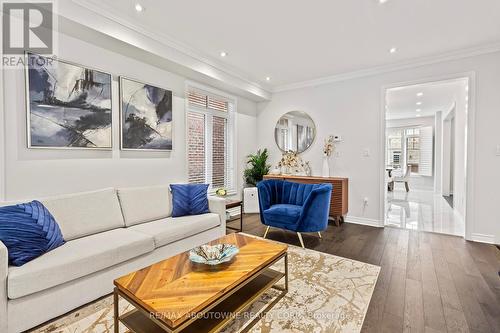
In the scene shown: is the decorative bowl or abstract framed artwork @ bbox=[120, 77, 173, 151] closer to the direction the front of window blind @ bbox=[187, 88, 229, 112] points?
the decorative bowl

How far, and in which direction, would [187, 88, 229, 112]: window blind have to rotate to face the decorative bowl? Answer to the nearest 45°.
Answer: approximately 45° to its right

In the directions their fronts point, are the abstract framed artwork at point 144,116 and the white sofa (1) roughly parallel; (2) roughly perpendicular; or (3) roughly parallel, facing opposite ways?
roughly parallel

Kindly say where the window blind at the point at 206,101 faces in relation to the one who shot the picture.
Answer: facing the viewer and to the right of the viewer

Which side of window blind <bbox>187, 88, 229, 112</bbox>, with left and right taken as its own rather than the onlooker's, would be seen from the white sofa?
right

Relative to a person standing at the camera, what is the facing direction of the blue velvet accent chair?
facing the viewer and to the left of the viewer

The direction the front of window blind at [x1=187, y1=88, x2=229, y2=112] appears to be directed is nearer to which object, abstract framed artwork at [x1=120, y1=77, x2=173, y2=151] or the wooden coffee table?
the wooden coffee table

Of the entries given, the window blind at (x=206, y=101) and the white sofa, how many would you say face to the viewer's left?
0

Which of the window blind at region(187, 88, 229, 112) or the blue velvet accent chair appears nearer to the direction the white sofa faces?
the blue velvet accent chair

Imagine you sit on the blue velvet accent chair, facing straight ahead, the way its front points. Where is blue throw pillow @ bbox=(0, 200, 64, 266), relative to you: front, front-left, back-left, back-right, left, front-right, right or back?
front

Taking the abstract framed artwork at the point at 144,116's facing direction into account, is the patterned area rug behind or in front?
in front

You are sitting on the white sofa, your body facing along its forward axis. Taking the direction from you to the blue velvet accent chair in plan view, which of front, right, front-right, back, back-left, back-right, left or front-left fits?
front-left

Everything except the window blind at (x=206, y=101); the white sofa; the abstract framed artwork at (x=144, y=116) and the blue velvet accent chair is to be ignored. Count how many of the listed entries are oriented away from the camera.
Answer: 0

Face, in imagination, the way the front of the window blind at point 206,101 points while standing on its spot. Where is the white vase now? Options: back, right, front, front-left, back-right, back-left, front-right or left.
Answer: front-left

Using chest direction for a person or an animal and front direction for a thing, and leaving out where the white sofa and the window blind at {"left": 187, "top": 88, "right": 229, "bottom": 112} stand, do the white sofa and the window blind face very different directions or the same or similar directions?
same or similar directions

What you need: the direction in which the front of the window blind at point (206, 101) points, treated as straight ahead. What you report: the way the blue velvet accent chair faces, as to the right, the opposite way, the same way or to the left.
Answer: to the right

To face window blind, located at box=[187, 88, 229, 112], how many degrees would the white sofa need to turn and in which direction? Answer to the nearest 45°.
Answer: approximately 90° to its left
